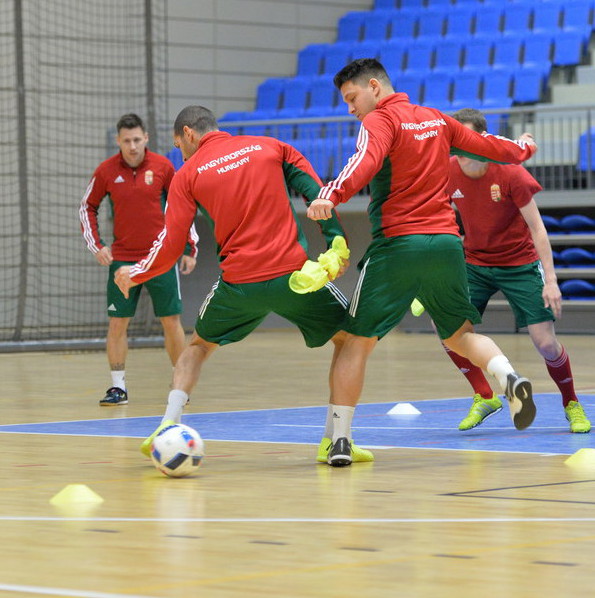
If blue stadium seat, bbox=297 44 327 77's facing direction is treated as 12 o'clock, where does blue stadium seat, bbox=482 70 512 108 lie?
blue stadium seat, bbox=482 70 512 108 is roughly at 9 o'clock from blue stadium seat, bbox=297 44 327 77.

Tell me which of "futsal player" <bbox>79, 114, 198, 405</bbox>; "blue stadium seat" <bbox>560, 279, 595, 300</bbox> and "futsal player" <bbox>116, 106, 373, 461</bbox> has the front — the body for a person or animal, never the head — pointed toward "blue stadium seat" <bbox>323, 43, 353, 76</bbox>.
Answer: "futsal player" <bbox>116, 106, 373, 461</bbox>

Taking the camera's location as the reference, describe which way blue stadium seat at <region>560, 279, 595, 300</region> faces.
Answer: facing the viewer

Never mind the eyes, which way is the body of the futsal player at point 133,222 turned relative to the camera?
toward the camera

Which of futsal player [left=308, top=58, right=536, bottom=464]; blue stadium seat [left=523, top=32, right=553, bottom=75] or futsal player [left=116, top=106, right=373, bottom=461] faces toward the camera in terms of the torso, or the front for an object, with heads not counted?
the blue stadium seat

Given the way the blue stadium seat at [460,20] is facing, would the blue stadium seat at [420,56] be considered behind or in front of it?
in front

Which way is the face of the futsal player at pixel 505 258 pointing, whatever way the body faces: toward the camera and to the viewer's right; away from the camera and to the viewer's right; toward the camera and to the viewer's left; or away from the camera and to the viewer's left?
toward the camera and to the viewer's left

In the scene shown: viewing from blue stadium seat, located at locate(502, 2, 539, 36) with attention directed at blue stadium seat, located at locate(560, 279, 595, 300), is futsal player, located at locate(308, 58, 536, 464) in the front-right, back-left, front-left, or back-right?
front-right

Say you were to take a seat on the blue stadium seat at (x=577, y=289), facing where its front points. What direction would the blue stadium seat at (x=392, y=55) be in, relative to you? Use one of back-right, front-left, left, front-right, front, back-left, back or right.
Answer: back-right

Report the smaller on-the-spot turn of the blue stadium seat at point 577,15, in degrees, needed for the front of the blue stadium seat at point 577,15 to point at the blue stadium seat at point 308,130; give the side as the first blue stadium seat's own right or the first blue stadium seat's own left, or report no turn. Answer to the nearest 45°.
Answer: approximately 90° to the first blue stadium seat's own right

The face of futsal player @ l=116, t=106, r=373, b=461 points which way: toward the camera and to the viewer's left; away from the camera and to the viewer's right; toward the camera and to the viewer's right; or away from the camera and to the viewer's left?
away from the camera and to the viewer's left

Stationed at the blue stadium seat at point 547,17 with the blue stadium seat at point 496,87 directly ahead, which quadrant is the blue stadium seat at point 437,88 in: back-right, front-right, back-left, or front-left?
front-right

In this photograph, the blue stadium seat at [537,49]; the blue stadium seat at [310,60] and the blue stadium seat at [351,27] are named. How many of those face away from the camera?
0

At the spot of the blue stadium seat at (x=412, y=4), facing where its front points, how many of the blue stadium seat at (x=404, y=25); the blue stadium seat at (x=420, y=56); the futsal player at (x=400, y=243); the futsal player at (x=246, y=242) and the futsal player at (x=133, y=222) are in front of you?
5

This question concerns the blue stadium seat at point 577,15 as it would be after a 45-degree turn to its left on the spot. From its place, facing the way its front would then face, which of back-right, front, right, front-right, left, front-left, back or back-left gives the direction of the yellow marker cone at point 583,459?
front-right

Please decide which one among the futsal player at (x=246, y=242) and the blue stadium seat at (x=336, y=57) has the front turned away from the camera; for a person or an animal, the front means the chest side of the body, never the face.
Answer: the futsal player

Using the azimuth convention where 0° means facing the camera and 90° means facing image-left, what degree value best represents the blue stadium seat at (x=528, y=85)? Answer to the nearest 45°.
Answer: approximately 0°

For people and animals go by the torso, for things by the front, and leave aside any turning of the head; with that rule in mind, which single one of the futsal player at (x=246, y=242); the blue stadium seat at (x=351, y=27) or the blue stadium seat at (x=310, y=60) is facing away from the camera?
the futsal player

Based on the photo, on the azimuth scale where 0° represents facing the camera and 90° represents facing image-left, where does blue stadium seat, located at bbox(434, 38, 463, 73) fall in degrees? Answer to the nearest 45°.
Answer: approximately 45°

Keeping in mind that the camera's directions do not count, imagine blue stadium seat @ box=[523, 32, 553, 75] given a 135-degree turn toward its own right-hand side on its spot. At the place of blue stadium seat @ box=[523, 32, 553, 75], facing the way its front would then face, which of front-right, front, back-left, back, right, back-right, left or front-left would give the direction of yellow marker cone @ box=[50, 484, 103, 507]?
back-left
